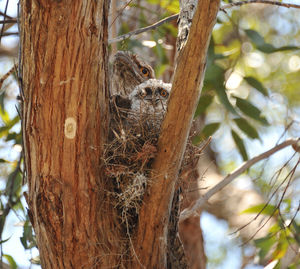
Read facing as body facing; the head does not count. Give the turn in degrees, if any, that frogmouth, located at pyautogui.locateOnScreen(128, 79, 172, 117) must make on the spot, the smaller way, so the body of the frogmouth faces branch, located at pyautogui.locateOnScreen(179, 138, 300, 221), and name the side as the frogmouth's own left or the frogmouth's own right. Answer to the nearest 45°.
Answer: approximately 135° to the frogmouth's own left

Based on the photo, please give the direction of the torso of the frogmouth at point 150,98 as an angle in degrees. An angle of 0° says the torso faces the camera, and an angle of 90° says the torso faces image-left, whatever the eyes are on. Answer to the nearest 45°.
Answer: approximately 0°
